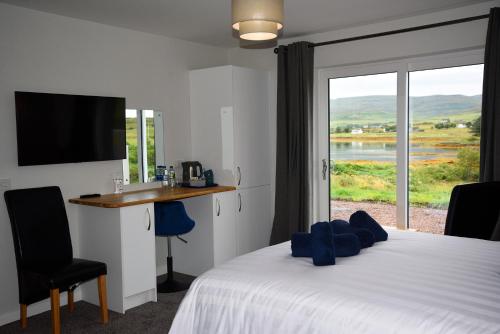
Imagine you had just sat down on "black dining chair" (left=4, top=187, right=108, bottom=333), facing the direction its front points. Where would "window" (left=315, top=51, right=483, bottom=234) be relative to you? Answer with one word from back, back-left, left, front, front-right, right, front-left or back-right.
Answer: front-left

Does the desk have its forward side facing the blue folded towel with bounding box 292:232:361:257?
yes

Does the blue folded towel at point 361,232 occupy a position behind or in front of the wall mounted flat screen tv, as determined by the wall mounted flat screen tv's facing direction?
in front

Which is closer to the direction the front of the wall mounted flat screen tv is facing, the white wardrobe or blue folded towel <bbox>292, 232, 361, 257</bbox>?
the blue folded towel

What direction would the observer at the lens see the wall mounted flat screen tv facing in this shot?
facing the viewer and to the right of the viewer

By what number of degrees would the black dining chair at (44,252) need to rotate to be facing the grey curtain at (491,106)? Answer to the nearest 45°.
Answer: approximately 45° to its left

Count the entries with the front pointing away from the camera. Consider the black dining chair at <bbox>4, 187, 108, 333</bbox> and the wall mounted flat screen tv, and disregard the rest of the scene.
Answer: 0

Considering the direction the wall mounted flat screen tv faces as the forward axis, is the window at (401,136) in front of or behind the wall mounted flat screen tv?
in front

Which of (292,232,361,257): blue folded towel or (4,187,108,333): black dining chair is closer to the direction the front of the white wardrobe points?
the blue folded towel

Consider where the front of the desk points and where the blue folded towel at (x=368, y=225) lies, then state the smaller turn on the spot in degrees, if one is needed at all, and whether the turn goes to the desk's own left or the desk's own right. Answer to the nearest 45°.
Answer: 0° — it already faces it

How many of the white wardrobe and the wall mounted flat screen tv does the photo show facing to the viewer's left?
0
